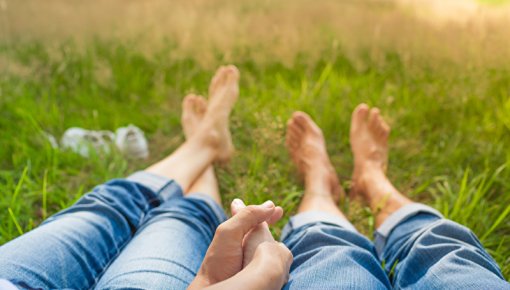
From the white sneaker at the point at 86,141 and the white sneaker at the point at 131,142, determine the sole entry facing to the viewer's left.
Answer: the white sneaker at the point at 86,141

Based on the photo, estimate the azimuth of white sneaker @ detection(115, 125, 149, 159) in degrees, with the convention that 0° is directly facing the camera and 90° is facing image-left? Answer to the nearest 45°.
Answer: approximately 315°

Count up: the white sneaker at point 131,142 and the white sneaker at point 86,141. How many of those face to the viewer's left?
1

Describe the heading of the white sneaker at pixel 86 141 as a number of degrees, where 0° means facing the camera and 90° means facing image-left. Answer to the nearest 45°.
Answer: approximately 90°
